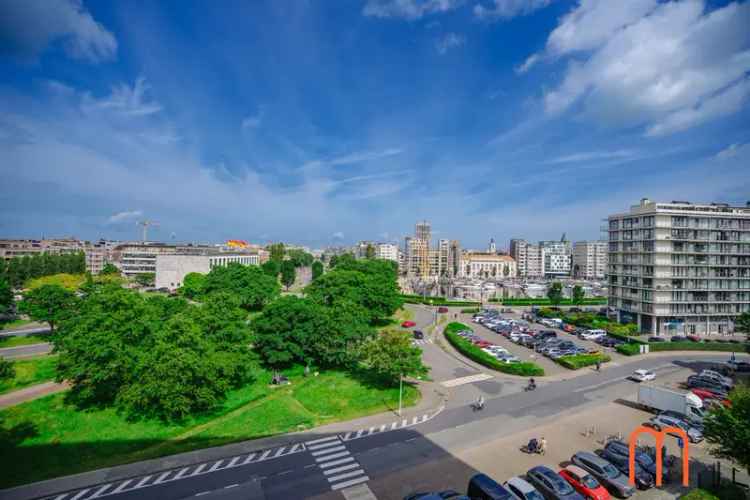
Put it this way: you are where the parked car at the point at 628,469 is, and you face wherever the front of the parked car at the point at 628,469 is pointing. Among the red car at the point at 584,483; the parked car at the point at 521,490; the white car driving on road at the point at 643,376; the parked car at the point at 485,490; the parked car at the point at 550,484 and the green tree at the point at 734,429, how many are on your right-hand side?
4

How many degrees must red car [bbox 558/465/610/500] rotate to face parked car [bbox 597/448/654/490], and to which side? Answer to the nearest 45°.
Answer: approximately 90° to its left

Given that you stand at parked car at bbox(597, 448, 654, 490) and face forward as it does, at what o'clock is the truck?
The truck is roughly at 8 o'clock from the parked car.

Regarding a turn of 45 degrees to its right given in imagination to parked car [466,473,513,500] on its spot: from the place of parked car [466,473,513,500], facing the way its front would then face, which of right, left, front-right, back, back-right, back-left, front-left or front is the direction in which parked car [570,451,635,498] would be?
back-left

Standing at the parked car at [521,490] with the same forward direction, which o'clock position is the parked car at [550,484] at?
the parked car at [550,484] is roughly at 9 o'clock from the parked car at [521,490].

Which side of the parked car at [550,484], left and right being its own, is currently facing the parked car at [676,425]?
left

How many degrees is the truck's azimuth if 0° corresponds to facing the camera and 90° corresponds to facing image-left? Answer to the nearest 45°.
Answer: approximately 315°

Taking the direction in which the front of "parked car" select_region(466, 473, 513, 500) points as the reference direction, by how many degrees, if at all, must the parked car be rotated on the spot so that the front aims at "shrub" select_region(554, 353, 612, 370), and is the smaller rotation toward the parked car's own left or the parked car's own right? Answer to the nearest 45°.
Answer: approximately 135° to the parked car's own left

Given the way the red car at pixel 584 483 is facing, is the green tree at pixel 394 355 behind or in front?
behind

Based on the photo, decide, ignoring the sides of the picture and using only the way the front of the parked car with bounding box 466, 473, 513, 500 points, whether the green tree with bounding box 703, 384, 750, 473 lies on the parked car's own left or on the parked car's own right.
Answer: on the parked car's own left

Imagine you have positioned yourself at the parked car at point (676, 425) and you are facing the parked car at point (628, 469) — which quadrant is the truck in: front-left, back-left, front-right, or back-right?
back-right
